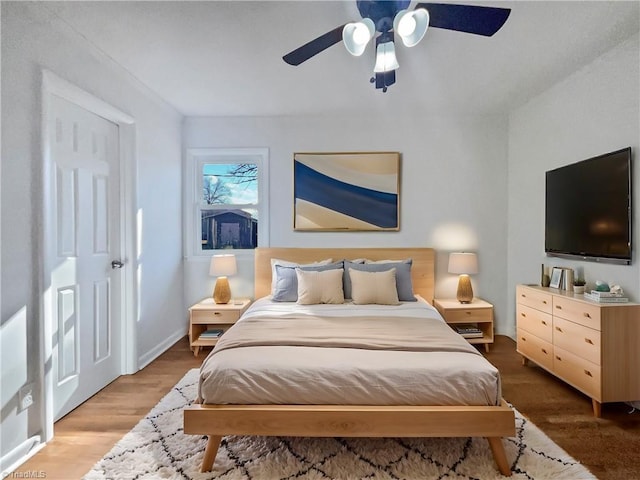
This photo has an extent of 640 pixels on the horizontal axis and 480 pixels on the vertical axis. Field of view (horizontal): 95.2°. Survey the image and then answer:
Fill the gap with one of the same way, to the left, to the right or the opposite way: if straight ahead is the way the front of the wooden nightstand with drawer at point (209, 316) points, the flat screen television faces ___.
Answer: to the right

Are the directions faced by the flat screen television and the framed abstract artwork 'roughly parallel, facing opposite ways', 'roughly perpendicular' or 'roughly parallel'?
roughly perpendicular

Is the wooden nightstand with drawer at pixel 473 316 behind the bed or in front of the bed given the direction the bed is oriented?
behind

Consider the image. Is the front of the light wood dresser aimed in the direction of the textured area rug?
yes

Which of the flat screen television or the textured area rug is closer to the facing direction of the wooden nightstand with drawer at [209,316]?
the textured area rug

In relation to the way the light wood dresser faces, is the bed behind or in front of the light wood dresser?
in front

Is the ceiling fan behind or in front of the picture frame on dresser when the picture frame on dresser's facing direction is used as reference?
in front

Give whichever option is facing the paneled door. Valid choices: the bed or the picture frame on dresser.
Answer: the picture frame on dresser

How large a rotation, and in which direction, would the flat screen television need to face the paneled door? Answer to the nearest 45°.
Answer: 0° — it already faces it

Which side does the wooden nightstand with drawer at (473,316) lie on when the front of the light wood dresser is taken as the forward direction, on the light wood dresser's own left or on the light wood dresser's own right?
on the light wood dresser's own right
